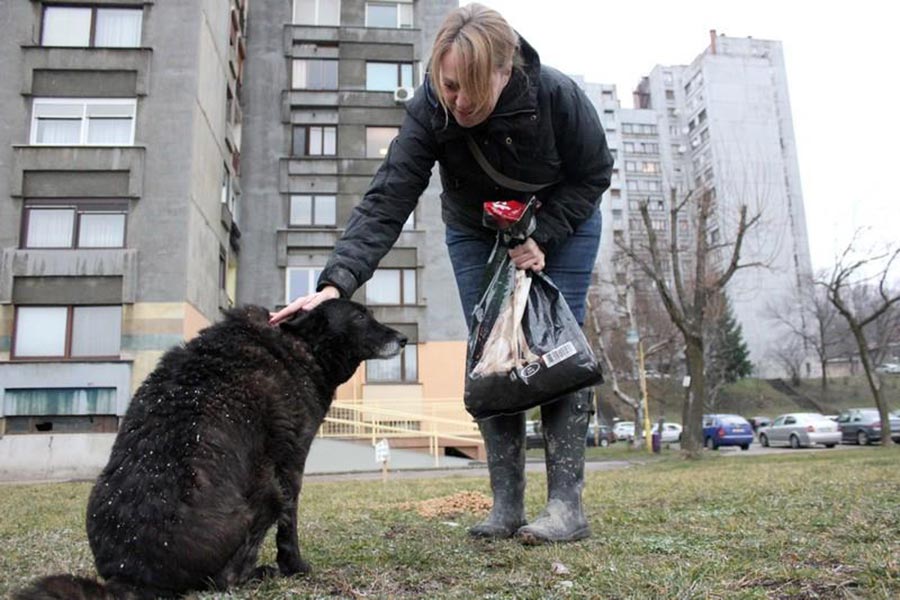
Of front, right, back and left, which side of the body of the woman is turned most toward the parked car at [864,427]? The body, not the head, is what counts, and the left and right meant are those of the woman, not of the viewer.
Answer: back

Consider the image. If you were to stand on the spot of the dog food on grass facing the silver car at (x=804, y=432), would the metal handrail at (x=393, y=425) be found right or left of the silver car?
left

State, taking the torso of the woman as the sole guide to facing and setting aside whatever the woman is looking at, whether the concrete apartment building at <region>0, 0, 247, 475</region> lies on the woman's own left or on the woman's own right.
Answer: on the woman's own right

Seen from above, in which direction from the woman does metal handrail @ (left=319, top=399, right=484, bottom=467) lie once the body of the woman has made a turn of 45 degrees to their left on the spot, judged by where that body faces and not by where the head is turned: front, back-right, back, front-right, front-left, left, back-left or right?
back

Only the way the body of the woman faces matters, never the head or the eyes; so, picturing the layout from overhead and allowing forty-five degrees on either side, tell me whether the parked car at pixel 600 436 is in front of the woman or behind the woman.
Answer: behind

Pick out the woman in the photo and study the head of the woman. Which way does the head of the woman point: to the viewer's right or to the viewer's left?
to the viewer's left

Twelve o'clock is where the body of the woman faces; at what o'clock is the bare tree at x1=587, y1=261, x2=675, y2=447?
The bare tree is roughly at 5 o'clock from the woman.

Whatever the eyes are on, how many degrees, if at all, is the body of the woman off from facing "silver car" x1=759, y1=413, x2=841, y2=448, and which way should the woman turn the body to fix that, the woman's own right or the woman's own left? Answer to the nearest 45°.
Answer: approximately 180°

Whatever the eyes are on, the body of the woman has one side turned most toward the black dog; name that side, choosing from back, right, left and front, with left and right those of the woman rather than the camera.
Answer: front

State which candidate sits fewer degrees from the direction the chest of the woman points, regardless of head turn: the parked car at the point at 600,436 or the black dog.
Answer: the black dog

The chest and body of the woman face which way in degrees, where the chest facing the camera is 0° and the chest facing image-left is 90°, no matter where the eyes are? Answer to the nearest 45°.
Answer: approximately 45°
